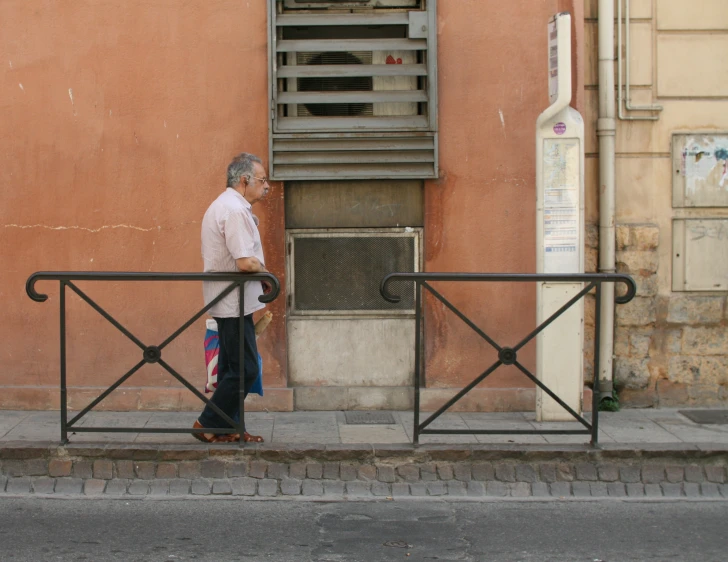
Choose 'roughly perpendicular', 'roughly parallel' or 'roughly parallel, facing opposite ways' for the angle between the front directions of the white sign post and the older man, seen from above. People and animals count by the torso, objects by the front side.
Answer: roughly perpendicular

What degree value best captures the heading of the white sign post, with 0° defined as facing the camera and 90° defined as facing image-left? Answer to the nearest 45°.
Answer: approximately 0°

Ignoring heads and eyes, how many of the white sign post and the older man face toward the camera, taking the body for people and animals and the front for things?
1

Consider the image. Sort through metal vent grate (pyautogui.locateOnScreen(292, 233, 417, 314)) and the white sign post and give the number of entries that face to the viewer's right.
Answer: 0

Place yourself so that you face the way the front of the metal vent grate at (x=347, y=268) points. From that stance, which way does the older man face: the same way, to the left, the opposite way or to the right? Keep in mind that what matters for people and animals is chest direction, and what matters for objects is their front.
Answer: to the left

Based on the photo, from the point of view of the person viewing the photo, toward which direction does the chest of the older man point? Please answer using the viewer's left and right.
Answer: facing to the right of the viewer

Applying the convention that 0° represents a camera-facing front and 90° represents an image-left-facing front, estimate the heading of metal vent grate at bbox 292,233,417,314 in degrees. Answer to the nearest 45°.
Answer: approximately 0°

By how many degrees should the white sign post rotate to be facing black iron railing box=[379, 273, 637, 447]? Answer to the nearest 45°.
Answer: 0° — it already faces it

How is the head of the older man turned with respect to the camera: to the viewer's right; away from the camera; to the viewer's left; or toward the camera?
to the viewer's right

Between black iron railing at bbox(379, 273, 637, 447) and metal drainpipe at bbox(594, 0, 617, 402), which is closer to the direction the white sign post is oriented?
the black iron railing

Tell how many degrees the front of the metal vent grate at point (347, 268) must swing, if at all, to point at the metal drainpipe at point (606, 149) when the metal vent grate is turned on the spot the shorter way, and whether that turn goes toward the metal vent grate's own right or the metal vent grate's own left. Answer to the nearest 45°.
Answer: approximately 90° to the metal vent grate's own left

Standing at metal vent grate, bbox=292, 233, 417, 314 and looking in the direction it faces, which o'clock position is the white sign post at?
The white sign post is roughly at 10 o'clock from the metal vent grate.

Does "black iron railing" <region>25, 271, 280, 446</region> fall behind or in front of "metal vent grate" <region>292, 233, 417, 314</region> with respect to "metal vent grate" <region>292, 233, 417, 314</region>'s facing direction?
in front
